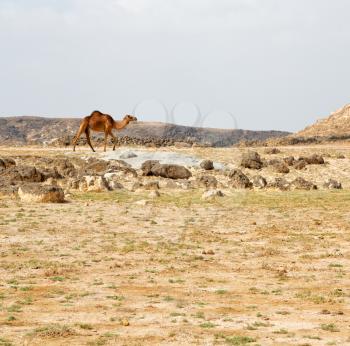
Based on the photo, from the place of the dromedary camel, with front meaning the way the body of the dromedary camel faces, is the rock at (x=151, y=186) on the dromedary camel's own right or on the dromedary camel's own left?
on the dromedary camel's own right

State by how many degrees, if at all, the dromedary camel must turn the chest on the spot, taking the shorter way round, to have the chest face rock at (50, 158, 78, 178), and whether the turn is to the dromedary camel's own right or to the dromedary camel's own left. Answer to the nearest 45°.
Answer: approximately 90° to the dromedary camel's own right

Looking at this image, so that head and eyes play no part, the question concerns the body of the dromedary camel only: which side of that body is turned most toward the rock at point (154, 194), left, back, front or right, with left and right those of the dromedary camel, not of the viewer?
right

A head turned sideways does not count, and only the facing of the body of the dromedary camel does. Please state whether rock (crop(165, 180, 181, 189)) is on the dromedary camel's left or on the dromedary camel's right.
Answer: on the dromedary camel's right

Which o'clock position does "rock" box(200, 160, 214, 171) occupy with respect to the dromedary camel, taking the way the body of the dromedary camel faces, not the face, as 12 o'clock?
The rock is roughly at 1 o'clock from the dromedary camel.

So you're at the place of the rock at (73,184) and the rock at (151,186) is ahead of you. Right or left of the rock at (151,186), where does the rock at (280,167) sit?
left

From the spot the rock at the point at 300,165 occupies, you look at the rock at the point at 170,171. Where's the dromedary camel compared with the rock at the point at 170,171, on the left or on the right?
right

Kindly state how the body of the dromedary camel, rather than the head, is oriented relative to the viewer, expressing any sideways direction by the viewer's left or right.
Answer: facing to the right of the viewer

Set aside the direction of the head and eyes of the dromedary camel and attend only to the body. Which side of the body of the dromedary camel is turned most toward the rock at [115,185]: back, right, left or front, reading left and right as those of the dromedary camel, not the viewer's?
right

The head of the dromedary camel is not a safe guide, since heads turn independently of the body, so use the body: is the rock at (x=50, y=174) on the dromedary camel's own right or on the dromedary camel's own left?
on the dromedary camel's own right
